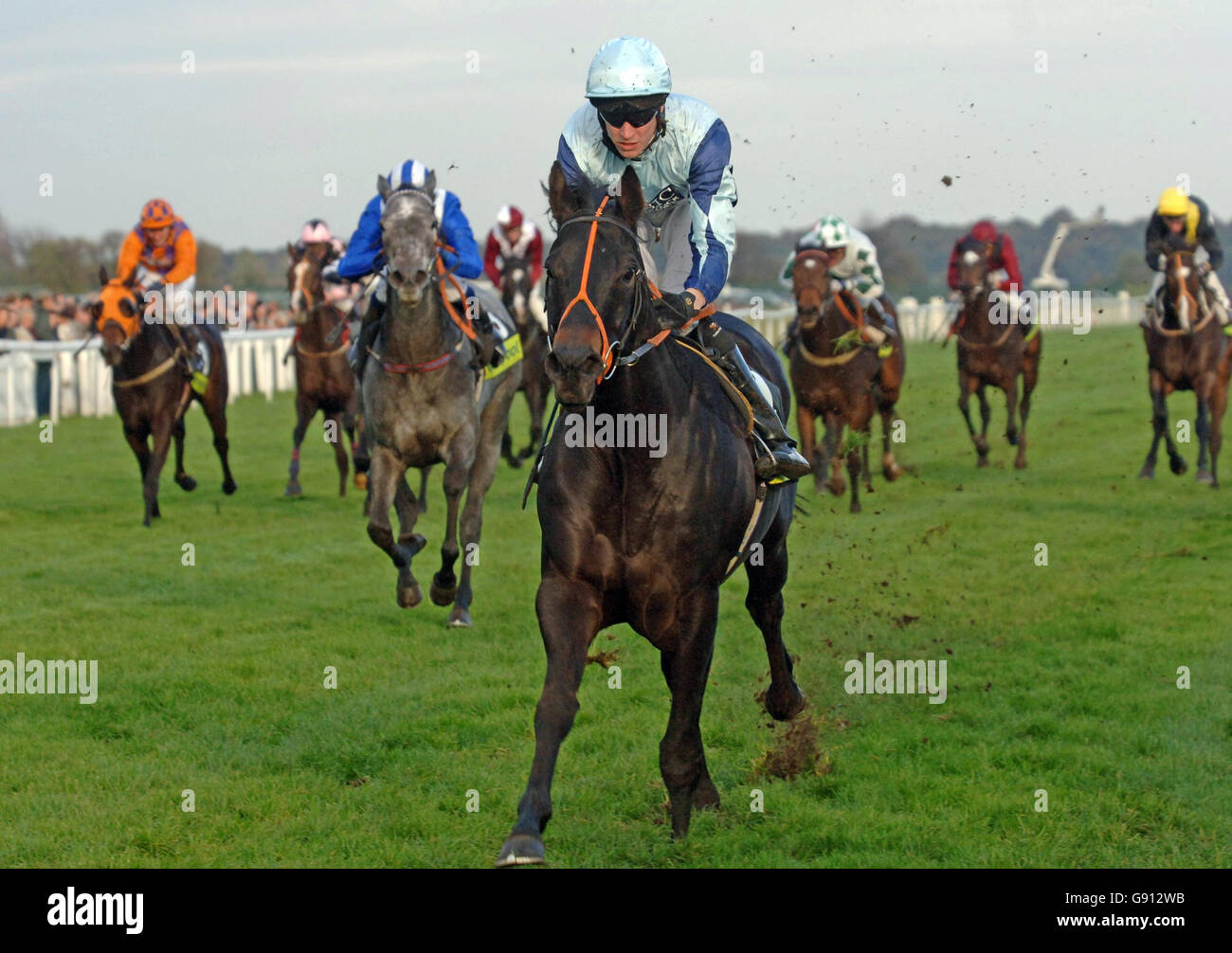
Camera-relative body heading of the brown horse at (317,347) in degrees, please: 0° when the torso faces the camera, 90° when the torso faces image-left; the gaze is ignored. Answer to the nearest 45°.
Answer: approximately 0°

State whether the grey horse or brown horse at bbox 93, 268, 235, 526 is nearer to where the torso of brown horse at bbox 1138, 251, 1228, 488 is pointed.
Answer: the grey horse

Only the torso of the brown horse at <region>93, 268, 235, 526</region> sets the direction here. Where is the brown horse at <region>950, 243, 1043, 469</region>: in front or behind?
behind

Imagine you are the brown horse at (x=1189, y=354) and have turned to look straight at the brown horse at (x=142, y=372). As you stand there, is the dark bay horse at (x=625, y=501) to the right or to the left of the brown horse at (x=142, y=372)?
left

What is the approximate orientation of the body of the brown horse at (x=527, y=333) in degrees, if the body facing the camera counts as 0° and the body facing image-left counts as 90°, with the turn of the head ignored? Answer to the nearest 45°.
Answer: approximately 0°

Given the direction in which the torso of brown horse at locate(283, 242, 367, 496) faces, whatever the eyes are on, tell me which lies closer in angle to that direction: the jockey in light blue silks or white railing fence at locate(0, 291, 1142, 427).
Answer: the jockey in light blue silks

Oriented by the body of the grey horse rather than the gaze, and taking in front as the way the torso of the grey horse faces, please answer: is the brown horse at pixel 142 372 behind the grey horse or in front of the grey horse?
behind

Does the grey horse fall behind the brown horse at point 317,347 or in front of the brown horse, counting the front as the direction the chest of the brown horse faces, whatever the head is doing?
in front

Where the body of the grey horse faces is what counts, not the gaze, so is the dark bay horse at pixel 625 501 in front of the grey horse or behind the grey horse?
in front

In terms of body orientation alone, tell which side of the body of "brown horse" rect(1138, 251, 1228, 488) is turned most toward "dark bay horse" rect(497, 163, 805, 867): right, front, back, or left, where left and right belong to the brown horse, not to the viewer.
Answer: front

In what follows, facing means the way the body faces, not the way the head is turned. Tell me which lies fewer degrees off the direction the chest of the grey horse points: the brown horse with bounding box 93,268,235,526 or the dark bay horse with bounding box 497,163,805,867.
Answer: the dark bay horse

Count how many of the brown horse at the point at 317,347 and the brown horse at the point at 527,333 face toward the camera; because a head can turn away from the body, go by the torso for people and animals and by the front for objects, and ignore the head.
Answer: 2
